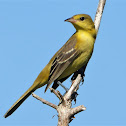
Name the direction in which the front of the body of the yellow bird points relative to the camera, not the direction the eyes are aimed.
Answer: to the viewer's right
